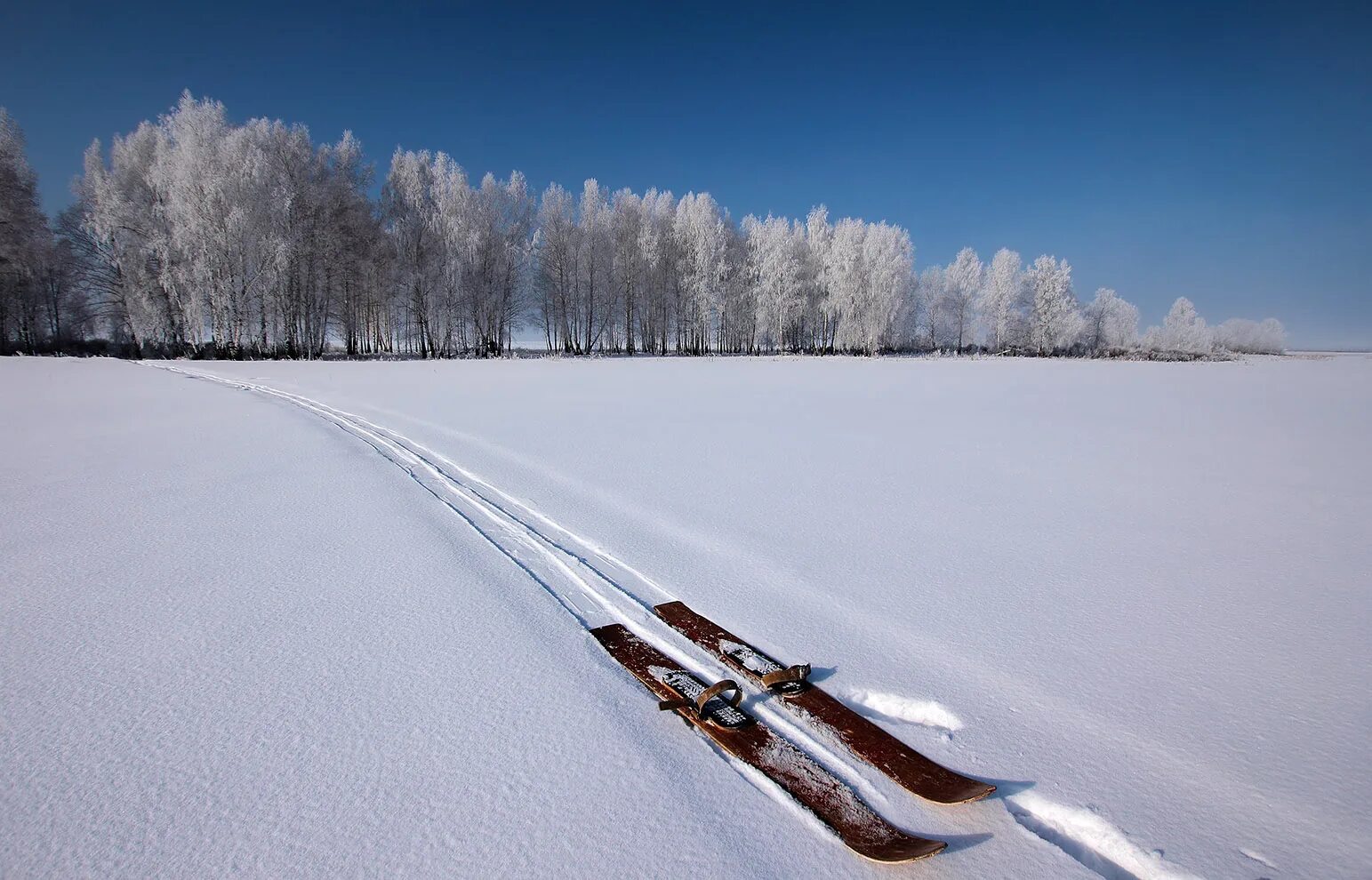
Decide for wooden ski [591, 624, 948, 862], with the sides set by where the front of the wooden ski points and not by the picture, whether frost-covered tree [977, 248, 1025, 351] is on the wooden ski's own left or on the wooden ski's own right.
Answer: on the wooden ski's own left

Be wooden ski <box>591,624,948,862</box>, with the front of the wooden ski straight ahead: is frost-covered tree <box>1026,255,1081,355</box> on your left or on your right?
on your left

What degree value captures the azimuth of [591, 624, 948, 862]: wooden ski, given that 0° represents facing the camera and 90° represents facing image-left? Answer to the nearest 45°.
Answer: approximately 315°

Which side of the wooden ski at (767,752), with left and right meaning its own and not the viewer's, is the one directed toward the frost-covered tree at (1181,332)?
left

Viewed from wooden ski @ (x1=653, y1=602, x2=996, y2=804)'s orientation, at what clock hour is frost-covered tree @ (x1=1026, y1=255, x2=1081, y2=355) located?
The frost-covered tree is roughly at 8 o'clock from the wooden ski.

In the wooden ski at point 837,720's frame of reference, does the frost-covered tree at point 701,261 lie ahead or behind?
behind

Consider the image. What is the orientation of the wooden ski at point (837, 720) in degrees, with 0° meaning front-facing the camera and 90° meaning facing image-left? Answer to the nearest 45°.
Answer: approximately 315°

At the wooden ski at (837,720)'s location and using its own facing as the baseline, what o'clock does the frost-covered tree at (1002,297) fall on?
The frost-covered tree is roughly at 8 o'clock from the wooden ski.

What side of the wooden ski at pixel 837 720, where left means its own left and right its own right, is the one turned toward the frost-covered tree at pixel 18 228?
back
